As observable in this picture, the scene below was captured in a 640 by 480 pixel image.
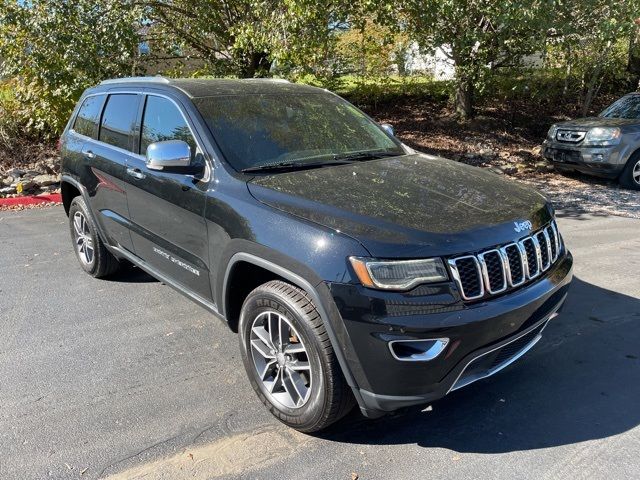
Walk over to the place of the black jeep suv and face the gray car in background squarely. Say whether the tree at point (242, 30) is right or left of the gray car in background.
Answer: left

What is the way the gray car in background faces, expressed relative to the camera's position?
facing the viewer and to the left of the viewer

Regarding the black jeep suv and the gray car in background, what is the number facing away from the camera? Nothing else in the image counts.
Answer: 0

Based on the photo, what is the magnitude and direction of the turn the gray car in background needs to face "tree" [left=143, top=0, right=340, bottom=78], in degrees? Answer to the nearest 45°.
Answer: approximately 45° to its right

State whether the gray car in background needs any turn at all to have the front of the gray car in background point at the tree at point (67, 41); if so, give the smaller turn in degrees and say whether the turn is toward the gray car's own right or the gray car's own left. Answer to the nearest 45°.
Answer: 0° — it already faces it

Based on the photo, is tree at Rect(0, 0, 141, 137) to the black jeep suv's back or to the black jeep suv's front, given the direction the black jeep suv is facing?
to the back

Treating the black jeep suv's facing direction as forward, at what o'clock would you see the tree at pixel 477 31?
The tree is roughly at 8 o'clock from the black jeep suv.

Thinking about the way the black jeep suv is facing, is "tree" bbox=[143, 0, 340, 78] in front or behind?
behind

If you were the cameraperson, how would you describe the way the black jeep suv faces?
facing the viewer and to the right of the viewer

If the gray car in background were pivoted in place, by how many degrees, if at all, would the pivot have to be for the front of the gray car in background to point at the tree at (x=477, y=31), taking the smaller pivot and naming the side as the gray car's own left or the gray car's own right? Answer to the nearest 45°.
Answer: approximately 45° to the gray car's own right

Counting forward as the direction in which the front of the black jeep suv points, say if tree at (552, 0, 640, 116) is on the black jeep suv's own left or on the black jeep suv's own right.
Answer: on the black jeep suv's own left

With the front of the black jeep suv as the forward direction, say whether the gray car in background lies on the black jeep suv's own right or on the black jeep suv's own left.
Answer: on the black jeep suv's own left
